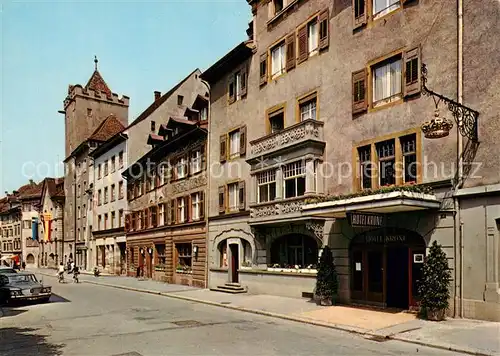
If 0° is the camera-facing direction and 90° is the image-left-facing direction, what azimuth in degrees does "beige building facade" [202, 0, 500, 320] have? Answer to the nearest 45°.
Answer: approximately 45°
